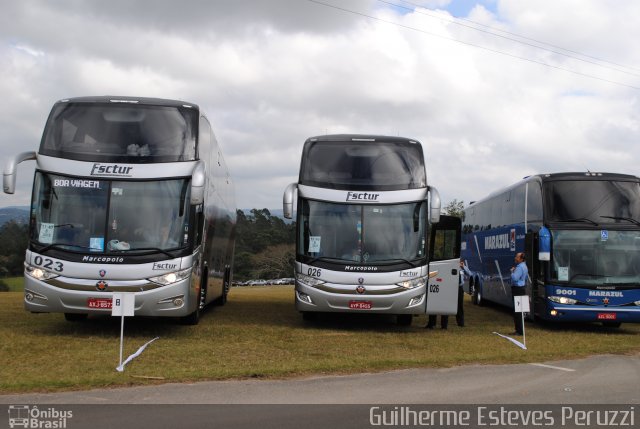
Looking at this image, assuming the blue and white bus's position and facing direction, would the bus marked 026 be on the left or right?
on its right

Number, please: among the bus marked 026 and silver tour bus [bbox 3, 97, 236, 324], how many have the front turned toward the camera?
2

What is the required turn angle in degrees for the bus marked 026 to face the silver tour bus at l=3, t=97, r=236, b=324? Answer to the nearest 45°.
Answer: approximately 45° to its right

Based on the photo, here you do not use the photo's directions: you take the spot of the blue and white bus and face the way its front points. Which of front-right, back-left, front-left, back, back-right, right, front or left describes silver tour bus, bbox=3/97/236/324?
right

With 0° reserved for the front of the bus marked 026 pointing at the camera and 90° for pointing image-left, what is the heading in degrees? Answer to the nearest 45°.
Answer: approximately 0°

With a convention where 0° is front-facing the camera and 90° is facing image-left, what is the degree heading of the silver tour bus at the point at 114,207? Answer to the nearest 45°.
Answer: approximately 0°

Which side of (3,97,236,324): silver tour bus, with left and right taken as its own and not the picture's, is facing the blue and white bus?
left
